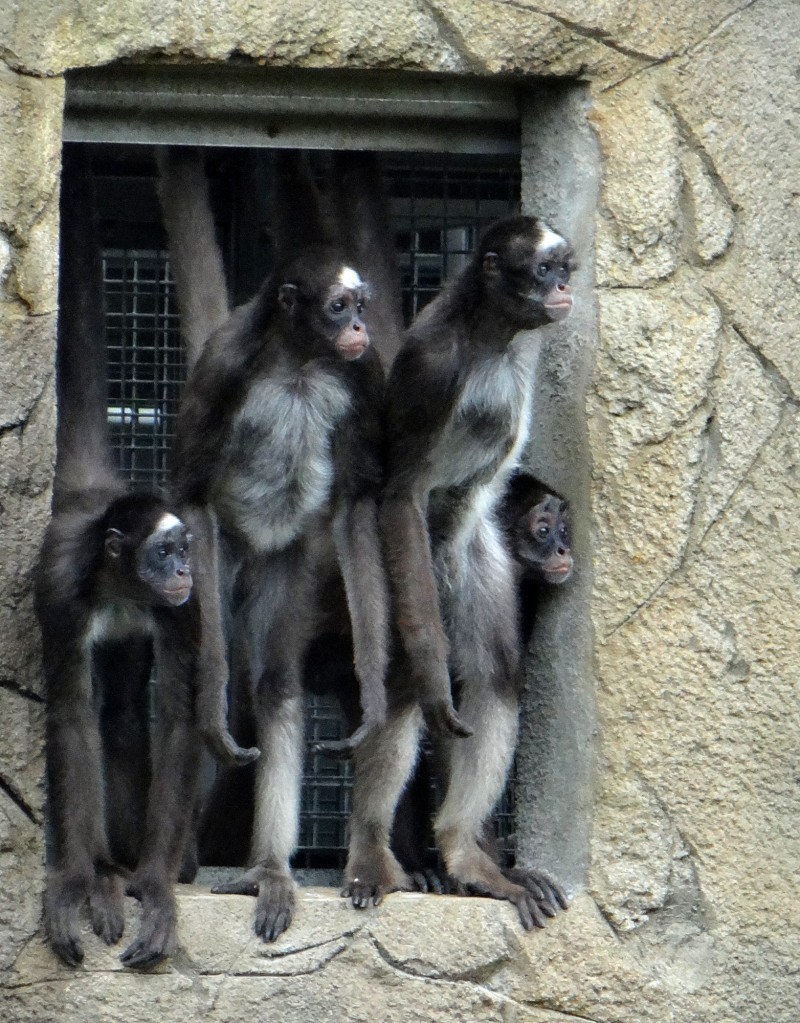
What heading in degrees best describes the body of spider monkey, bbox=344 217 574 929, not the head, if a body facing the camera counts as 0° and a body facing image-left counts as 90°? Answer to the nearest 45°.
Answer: approximately 315°

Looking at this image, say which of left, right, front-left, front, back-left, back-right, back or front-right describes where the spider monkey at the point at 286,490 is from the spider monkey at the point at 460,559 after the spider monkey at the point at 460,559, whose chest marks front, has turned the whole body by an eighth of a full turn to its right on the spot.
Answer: right
